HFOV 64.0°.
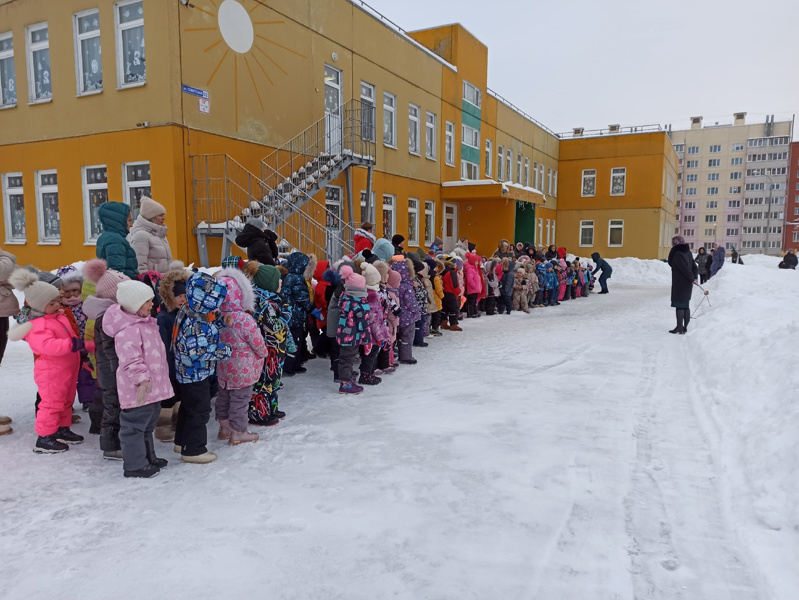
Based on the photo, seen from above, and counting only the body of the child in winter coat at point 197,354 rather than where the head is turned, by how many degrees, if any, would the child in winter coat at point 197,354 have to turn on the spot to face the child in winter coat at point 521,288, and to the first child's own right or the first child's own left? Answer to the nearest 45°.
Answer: approximately 45° to the first child's own left

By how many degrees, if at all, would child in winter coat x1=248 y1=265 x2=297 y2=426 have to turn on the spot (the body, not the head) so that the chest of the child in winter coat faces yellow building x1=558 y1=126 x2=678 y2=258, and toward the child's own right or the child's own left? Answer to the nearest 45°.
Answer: approximately 45° to the child's own left

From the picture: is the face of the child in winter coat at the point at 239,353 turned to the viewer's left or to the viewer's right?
to the viewer's right

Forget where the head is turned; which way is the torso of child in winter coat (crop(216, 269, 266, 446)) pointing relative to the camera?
to the viewer's right

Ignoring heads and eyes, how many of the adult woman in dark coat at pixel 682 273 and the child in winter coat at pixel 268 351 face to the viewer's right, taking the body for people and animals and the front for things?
1

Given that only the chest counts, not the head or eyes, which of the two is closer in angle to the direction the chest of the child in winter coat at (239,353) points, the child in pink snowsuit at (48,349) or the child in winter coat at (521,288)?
the child in winter coat

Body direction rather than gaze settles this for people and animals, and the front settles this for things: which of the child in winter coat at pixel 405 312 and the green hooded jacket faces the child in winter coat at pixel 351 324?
the green hooded jacket

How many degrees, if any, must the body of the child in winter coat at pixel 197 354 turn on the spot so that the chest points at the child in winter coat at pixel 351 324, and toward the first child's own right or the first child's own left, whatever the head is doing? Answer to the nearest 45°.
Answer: approximately 45° to the first child's own left

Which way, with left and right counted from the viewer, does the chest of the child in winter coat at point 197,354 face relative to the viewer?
facing to the right of the viewer

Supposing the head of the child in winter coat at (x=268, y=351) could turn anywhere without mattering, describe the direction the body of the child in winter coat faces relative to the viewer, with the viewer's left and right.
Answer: facing to the right of the viewer

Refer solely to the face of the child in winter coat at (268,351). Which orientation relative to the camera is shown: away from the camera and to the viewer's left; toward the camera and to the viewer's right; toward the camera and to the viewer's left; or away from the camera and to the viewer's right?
away from the camera and to the viewer's right

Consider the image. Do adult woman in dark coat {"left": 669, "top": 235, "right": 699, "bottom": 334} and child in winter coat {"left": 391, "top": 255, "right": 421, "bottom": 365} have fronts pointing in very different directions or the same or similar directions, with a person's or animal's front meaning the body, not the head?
very different directions

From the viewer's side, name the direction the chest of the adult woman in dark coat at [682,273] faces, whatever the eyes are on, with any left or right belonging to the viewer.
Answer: facing to the left of the viewer

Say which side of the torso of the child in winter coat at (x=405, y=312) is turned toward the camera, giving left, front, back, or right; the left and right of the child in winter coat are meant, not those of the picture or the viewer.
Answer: right
